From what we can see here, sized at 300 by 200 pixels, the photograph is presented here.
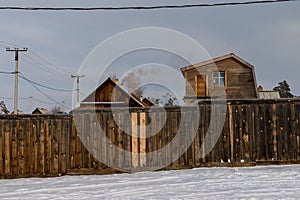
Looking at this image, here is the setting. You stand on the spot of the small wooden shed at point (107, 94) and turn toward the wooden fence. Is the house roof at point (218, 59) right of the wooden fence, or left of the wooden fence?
left

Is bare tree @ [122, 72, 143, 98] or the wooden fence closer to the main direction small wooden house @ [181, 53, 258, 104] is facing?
the wooden fence

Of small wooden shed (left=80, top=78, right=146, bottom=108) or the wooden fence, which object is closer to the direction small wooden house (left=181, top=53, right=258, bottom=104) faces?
the wooden fence

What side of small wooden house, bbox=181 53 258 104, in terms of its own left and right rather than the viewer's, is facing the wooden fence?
front

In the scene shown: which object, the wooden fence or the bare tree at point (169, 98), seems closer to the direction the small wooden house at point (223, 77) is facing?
the wooden fence

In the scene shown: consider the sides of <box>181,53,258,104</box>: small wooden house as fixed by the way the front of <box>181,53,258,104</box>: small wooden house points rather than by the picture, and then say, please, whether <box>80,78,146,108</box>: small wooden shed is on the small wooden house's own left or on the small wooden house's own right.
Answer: on the small wooden house's own right

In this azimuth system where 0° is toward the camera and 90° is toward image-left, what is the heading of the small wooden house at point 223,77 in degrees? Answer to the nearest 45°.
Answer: approximately 0°

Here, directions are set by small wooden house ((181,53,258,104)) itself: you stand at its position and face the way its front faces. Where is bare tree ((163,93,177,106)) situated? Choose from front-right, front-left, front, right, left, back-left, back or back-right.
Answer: back-right

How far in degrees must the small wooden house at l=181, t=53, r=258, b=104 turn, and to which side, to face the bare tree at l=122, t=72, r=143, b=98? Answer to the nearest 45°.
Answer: approximately 135° to its right
